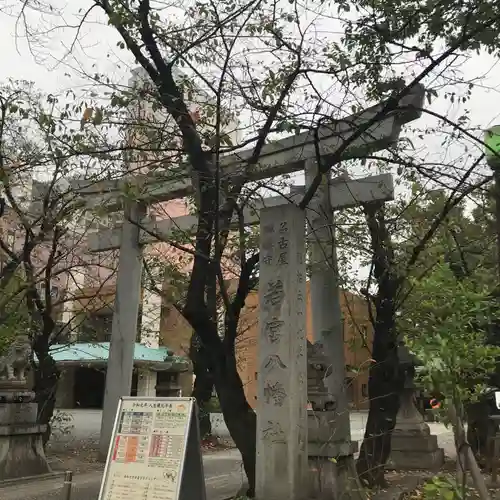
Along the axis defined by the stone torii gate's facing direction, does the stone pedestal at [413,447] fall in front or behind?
behind

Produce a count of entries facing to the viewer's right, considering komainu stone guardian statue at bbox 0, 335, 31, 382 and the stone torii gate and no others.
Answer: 1

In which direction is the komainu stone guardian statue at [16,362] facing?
to the viewer's right

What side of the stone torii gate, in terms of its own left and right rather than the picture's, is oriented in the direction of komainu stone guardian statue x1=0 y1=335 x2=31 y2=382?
right

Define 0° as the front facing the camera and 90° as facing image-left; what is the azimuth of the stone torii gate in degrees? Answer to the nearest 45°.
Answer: approximately 45°

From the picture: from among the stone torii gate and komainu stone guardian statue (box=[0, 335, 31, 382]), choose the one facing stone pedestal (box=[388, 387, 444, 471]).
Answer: the komainu stone guardian statue

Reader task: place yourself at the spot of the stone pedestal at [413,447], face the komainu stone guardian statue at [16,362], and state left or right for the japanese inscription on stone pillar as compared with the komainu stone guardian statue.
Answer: left
